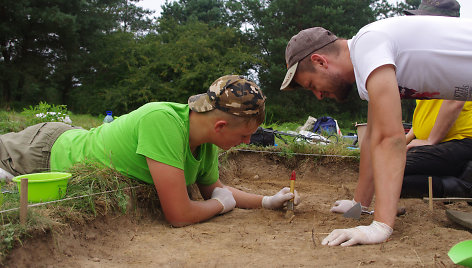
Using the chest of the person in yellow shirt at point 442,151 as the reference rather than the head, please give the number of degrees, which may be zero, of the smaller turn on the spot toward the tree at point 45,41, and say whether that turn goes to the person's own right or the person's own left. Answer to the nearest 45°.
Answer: approximately 45° to the person's own right

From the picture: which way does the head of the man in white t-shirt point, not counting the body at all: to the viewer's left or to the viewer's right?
to the viewer's left

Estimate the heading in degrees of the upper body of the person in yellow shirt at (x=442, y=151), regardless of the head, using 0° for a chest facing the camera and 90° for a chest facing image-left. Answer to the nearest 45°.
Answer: approximately 90°

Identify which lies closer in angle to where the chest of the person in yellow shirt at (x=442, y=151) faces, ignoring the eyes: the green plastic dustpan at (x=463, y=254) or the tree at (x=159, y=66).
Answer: the tree

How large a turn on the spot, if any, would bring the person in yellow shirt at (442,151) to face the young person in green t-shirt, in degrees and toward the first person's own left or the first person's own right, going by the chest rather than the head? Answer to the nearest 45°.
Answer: approximately 45° to the first person's own left

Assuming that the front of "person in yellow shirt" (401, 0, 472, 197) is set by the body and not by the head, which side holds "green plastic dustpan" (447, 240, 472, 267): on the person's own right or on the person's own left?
on the person's own left

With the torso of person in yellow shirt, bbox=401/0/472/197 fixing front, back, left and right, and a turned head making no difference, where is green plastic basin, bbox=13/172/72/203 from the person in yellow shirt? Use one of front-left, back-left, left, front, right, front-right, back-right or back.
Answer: front-left

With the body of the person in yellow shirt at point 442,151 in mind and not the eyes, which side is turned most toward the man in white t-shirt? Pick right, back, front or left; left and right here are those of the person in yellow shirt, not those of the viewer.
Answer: left
